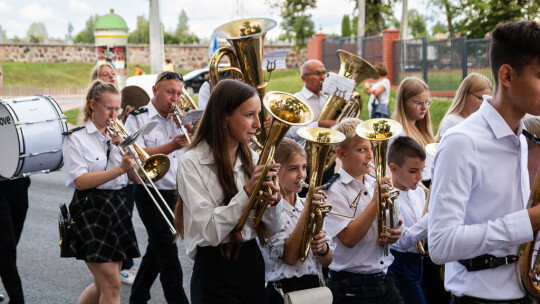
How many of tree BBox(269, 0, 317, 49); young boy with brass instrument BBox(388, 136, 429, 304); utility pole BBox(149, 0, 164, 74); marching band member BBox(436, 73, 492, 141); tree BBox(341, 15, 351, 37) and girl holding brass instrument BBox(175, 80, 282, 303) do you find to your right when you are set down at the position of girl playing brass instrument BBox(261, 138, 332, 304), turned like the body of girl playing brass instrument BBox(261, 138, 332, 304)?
1

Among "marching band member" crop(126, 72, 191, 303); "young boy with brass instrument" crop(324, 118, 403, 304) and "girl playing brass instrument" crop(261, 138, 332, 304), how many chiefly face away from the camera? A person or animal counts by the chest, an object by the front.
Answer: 0

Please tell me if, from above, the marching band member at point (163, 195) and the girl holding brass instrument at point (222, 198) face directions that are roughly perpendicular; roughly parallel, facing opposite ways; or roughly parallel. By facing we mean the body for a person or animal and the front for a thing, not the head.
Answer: roughly parallel

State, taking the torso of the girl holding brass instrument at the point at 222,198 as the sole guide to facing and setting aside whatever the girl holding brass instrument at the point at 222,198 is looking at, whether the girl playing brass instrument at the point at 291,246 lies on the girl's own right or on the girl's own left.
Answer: on the girl's own left

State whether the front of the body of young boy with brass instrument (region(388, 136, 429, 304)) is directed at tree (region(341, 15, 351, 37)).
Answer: no

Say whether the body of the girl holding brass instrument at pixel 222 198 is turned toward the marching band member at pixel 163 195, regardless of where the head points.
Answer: no

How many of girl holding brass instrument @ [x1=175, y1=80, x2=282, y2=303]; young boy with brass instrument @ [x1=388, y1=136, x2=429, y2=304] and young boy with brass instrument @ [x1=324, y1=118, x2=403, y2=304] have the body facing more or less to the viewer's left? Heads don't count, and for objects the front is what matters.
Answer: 0

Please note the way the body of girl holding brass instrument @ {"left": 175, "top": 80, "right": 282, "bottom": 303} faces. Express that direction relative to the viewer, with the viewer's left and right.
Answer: facing the viewer and to the right of the viewer

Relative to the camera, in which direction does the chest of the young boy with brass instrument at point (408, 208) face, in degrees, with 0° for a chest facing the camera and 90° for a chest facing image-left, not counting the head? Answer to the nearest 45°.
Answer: approximately 315°

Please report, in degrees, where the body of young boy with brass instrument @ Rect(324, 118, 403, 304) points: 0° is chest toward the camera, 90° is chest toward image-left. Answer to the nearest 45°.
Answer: approximately 315°

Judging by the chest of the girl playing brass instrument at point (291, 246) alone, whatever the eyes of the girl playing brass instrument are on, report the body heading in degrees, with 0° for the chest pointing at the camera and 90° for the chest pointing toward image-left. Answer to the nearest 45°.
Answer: approximately 315°

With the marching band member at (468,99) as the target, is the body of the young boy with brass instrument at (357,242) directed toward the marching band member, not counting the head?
no

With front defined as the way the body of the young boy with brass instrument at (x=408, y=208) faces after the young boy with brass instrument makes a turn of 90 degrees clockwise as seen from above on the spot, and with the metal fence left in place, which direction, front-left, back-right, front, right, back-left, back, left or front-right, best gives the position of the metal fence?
back-right

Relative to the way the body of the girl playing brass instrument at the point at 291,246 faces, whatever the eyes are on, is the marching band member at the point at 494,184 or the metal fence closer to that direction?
the marching band member

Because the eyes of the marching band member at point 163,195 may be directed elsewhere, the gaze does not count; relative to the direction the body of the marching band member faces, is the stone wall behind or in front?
behind

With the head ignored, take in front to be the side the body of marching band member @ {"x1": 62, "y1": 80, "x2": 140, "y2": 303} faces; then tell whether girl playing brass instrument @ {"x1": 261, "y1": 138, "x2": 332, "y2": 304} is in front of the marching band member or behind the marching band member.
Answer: in front
